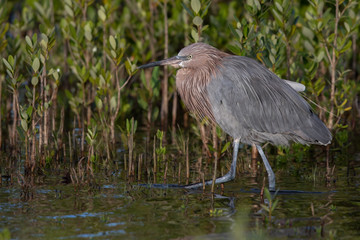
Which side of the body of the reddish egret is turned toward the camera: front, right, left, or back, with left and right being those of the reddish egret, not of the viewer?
left
